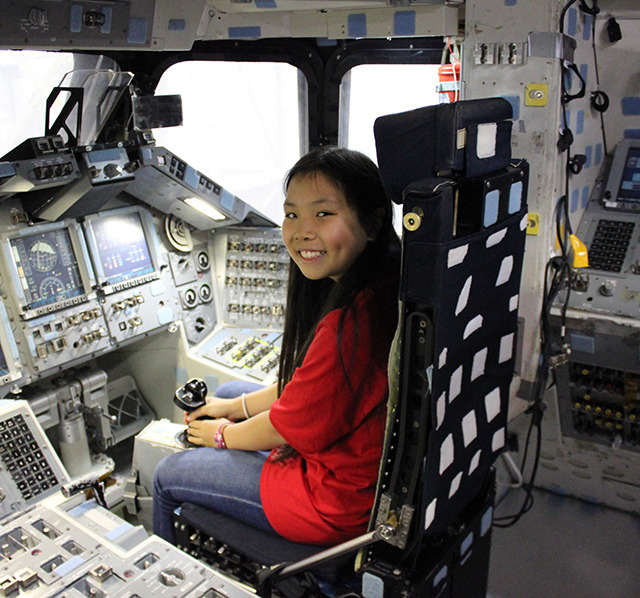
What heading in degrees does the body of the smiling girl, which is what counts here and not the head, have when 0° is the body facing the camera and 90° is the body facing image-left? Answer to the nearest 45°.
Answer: approximately 90°

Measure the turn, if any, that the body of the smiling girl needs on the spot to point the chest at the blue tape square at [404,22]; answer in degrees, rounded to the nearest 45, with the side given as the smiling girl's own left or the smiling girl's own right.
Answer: approximately 90° to the smiling girl's own right

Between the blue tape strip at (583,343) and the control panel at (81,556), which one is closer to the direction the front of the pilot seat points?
the control panel

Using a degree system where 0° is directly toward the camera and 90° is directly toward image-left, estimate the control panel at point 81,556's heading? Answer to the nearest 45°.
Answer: approximately 315°

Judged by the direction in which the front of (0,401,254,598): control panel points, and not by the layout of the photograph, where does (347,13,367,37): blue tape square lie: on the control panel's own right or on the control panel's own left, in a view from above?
on the control panel's own left

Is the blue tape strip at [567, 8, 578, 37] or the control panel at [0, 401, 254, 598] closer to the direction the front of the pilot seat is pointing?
the control panel

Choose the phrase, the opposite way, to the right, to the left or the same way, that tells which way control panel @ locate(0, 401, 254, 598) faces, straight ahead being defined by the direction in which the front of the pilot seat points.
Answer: the opposite way

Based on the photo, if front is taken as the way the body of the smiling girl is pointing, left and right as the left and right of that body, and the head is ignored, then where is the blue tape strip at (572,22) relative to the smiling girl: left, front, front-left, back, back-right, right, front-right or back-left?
back-right

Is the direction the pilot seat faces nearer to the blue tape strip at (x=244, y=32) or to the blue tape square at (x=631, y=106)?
the blue tape strip

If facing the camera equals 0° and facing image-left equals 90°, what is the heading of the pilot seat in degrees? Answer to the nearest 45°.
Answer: approximately 135°
